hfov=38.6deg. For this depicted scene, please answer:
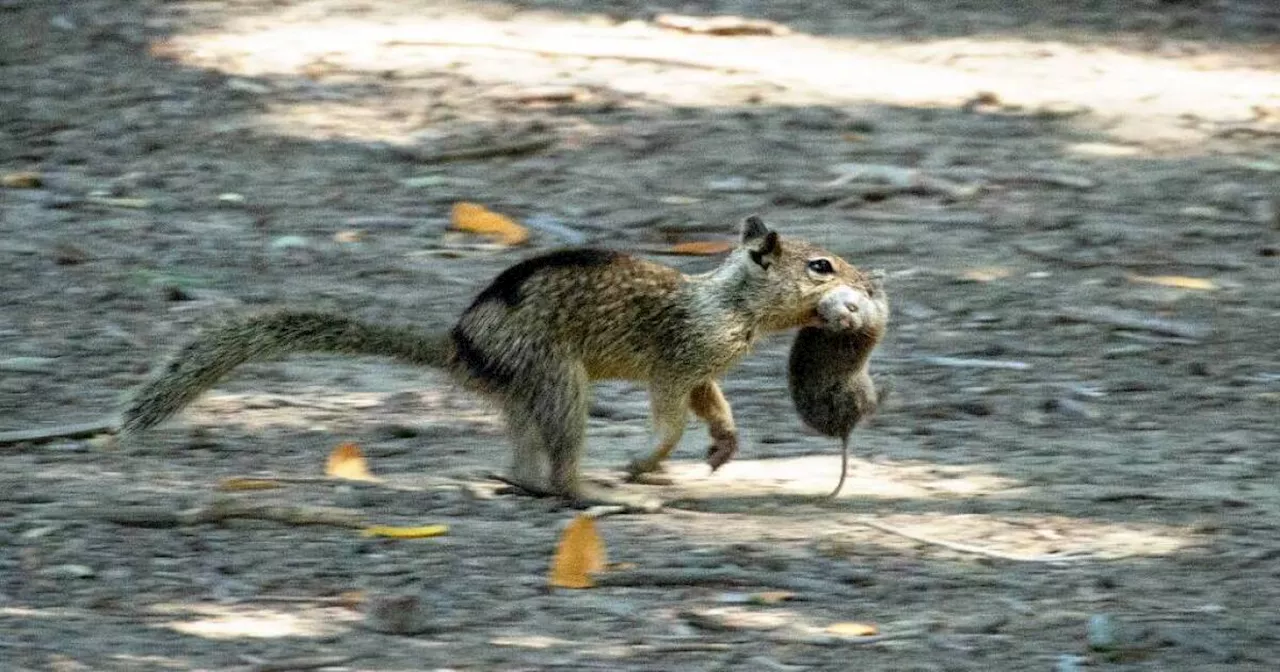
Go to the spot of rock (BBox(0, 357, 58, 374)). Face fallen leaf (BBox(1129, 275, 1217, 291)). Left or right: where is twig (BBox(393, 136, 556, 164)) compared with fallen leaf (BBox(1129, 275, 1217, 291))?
left

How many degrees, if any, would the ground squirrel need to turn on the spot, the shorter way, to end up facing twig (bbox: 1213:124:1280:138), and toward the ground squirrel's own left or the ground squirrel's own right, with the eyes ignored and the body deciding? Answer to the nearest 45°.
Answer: approximately 45° to the ground squirrel's own left

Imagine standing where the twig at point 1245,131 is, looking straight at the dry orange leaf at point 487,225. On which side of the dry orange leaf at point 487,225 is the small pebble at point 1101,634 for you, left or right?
left

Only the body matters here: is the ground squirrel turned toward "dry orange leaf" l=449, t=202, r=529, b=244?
no

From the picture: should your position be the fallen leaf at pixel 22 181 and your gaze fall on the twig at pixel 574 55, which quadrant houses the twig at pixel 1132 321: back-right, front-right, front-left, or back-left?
front-right

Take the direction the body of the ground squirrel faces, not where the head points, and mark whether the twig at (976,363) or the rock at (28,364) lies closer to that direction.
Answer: the twig

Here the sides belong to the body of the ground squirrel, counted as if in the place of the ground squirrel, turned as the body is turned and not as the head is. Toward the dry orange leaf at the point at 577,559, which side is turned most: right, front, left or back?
right

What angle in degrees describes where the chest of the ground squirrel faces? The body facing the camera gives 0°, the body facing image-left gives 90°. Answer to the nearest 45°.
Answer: approximately 270°

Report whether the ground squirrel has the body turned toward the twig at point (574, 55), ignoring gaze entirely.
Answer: no

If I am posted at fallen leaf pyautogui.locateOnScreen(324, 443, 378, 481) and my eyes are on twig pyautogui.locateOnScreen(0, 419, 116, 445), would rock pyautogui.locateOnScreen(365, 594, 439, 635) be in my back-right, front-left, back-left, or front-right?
back-left

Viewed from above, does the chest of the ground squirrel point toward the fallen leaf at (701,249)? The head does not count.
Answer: no

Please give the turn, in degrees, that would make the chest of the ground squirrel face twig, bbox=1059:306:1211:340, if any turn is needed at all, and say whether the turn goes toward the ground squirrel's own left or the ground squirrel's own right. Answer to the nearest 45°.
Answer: approximately 45° to the ground squirrel's own left

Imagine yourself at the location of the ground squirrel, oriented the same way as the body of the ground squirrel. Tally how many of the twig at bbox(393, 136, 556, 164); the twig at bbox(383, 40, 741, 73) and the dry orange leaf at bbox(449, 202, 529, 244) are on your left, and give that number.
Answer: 3

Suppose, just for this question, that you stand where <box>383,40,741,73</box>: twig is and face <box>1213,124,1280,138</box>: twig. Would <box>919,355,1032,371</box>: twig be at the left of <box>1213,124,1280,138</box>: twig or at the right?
right

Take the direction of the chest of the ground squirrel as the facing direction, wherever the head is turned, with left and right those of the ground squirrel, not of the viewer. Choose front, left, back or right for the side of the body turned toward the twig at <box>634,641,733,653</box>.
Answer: right

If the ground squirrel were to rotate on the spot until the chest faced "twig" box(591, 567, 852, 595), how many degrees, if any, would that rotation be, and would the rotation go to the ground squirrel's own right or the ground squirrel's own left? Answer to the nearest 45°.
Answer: approximately 90° to the ground squirrel's own right

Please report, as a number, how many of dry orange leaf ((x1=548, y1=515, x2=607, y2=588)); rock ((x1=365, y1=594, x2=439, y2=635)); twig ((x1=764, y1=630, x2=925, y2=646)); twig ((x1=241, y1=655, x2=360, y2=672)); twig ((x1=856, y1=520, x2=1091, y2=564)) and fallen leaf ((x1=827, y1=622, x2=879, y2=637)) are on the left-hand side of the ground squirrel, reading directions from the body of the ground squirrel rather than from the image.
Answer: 0

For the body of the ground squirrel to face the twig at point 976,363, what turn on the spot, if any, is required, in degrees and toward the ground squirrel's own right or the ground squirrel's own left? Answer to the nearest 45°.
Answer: approximately 45° to the ground squirrel's own left

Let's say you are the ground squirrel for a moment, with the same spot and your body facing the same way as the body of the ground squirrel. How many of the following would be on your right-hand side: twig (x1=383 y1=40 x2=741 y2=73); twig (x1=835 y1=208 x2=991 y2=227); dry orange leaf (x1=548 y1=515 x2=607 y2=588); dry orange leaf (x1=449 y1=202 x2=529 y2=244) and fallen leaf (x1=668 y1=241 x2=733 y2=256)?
1

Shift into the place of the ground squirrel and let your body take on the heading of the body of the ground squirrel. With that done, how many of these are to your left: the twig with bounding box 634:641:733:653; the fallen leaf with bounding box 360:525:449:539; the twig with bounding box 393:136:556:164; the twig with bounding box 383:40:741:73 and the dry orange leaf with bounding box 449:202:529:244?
3

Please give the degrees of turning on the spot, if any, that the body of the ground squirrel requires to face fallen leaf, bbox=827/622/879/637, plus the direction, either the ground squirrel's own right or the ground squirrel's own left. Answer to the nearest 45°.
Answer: approximately 45° to the ground squirrel's own right

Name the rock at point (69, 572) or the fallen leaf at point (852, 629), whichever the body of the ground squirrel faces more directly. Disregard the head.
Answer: the fallen leaf

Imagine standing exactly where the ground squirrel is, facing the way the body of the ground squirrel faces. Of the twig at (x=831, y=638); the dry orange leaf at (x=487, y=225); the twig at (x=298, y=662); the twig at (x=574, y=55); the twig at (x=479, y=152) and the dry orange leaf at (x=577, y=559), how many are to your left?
3
